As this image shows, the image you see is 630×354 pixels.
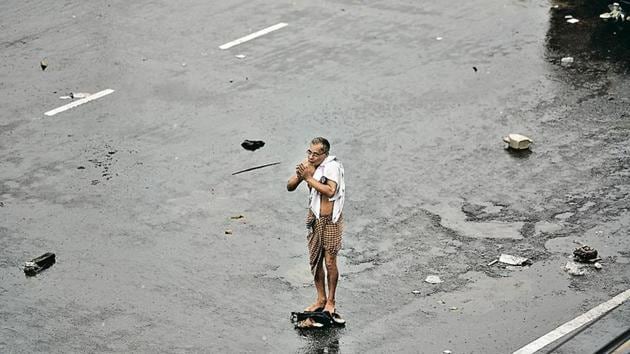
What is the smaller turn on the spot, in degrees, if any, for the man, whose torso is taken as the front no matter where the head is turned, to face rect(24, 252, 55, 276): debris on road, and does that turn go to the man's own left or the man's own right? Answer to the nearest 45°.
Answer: approximately 45° to the man's own right

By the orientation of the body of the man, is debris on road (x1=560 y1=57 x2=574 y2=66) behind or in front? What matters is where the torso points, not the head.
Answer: behind

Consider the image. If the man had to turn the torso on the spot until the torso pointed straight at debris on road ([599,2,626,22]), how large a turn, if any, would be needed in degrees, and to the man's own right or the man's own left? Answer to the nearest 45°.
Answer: approximately 180°

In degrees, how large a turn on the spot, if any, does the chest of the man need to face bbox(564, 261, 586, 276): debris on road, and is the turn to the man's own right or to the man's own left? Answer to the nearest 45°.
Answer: approximately 135° to the man's own left

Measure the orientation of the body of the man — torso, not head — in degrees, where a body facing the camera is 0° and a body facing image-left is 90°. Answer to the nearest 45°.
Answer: approximately 45°

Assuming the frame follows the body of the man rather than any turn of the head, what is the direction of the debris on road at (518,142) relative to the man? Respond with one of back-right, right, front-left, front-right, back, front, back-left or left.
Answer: back

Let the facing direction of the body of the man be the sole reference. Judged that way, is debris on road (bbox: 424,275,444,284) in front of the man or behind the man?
behind

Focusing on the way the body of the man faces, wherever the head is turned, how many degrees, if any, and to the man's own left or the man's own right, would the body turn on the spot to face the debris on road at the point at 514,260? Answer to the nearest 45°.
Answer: approximately 135° to the man's own left
